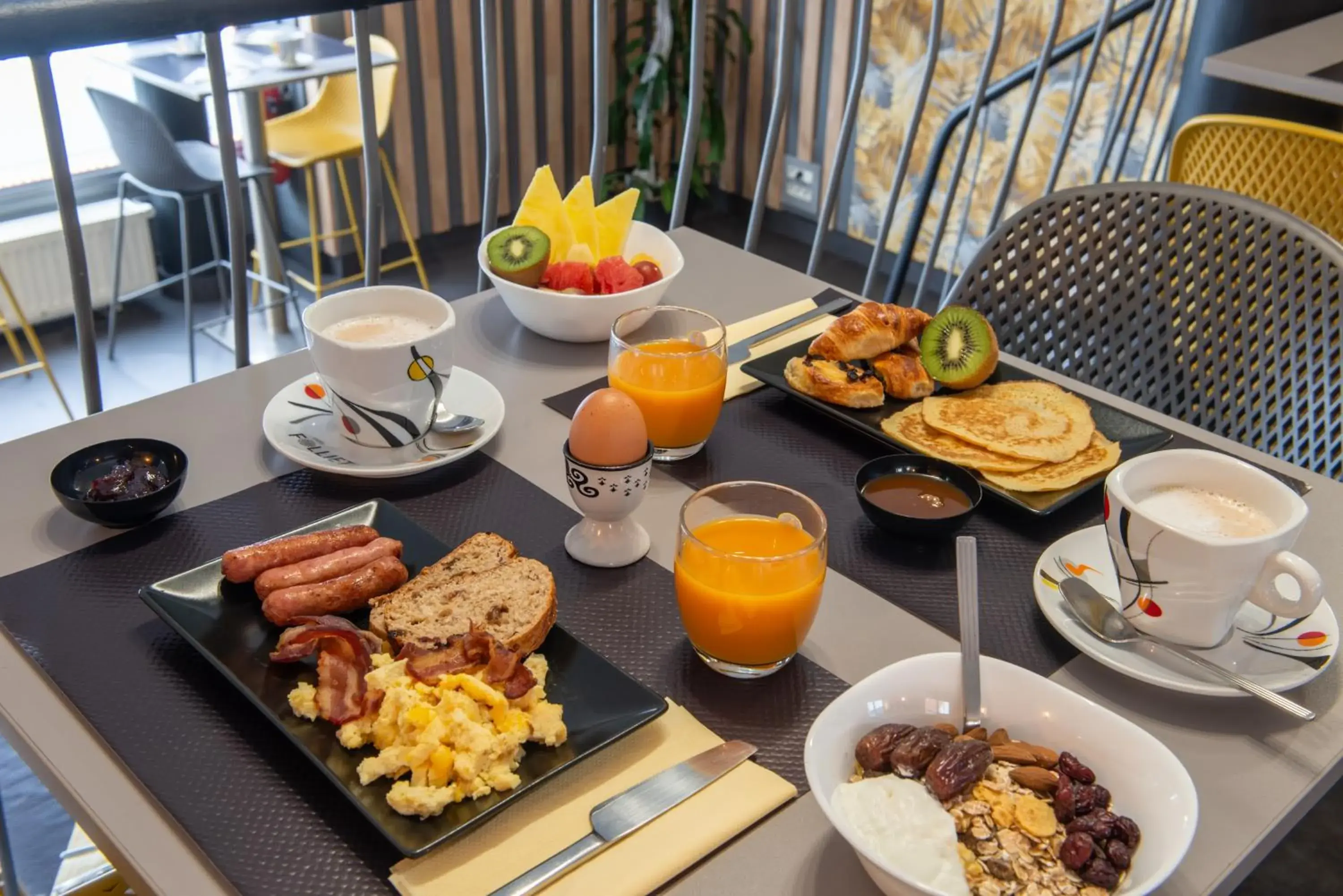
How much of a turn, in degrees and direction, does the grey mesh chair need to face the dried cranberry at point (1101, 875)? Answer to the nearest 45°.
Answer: approximately 45° to its left

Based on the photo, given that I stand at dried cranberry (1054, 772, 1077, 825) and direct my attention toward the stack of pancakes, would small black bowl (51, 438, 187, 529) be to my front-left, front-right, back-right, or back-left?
front-left

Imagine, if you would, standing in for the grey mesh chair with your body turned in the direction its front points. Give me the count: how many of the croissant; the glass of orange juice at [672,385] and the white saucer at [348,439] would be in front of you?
3

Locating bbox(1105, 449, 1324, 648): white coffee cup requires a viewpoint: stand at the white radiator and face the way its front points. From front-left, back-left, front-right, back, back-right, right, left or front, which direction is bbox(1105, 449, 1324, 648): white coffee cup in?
front-right

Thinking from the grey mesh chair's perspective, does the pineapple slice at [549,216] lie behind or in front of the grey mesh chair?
in front

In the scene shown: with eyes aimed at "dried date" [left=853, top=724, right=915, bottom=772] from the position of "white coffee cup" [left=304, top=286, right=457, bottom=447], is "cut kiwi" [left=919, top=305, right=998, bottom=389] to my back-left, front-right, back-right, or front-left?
front-left

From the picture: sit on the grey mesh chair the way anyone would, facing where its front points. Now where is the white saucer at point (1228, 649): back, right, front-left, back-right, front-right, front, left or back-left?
front-left

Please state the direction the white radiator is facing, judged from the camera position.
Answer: facing the viewer and to the right of the viewer

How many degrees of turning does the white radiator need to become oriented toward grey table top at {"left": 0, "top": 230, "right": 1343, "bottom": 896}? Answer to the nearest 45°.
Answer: approximately 45° to its right

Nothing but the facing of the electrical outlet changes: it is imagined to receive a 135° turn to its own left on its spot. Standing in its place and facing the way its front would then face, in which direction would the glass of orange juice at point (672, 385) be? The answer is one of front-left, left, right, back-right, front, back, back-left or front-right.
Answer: right

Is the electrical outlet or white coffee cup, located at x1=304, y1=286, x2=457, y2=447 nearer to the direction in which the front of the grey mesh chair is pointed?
the white coffee cup

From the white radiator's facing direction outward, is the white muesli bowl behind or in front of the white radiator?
in front

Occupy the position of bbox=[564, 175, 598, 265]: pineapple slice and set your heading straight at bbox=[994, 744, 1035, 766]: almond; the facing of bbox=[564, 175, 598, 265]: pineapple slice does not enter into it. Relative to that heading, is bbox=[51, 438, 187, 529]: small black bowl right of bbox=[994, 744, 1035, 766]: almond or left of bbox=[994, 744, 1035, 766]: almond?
right

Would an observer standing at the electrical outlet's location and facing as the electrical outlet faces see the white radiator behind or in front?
in front

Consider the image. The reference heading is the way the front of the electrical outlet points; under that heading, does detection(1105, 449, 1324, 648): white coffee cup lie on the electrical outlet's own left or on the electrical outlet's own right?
on the electrical outlet's own left

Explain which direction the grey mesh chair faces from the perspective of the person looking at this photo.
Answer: facing the viewer and to the left of the viewer

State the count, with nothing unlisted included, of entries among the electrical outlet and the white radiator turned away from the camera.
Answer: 0

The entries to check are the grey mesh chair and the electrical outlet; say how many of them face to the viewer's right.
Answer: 0
